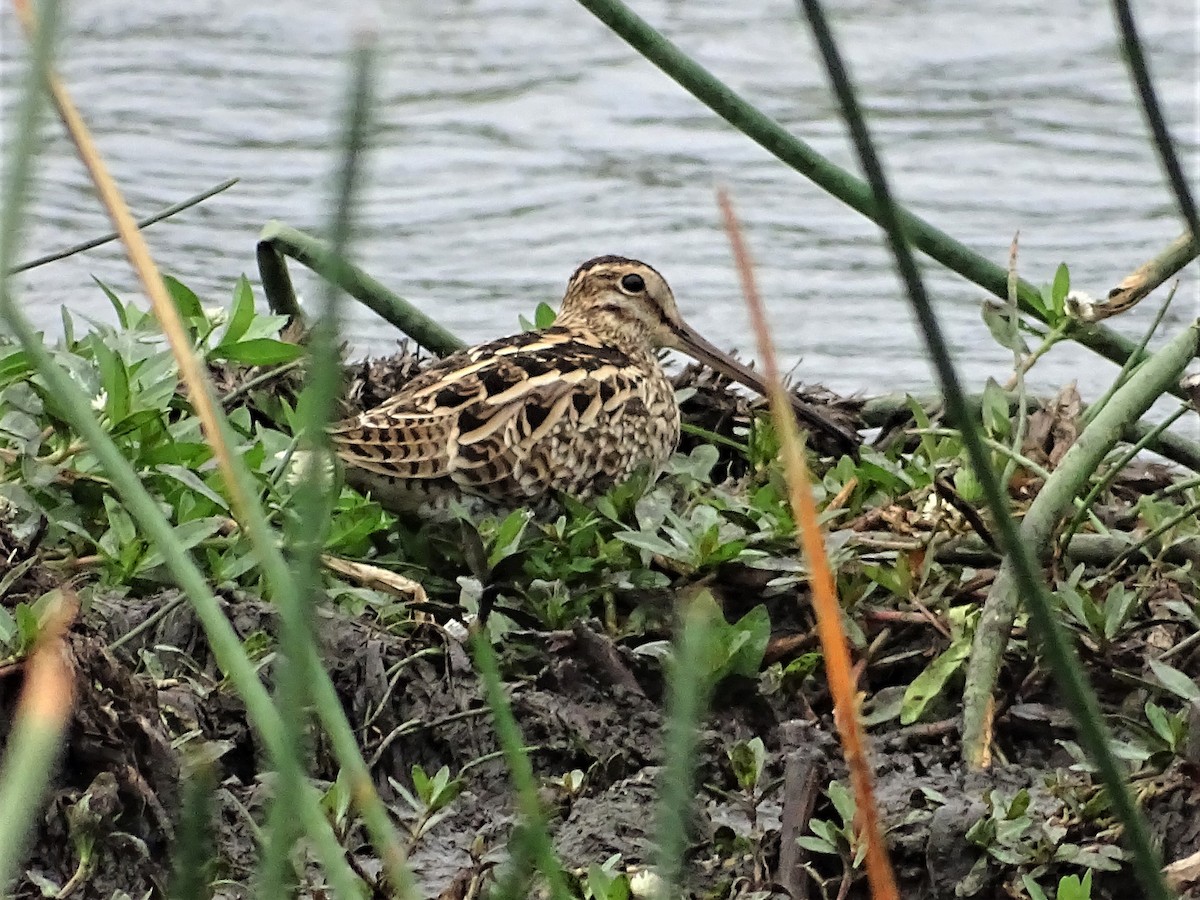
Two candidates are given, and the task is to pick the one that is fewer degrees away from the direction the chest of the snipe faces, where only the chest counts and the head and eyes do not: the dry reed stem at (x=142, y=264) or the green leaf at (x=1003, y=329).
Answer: the green leaf

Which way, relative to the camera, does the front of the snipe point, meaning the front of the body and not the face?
to the viewer's right

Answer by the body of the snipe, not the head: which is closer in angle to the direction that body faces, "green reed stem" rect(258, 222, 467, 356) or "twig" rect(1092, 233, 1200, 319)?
the twig

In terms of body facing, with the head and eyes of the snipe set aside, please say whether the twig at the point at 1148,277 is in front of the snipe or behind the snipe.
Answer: in front

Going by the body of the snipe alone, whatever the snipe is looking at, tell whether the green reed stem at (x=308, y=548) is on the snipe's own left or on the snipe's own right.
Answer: on the snipe's own right

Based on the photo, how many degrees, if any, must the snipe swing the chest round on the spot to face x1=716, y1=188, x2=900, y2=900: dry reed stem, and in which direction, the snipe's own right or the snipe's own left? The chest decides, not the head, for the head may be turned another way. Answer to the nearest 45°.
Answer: approximately 90° to the snipe's own right

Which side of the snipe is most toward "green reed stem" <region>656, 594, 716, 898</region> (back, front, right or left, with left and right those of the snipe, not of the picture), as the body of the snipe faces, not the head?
right
